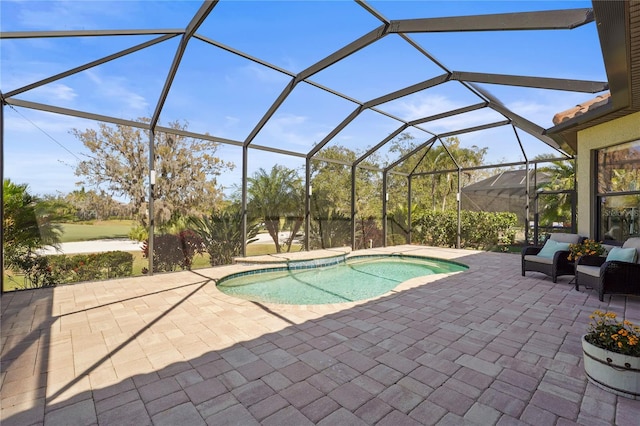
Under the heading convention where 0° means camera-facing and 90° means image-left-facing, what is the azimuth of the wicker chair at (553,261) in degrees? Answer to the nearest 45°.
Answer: approximately 45°

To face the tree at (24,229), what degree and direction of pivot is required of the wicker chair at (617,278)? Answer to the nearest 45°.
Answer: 0° — it already faces it

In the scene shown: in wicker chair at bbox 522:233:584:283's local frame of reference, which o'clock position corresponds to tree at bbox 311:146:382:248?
The tree is roughly at 2 o'clock from the wicker chair.

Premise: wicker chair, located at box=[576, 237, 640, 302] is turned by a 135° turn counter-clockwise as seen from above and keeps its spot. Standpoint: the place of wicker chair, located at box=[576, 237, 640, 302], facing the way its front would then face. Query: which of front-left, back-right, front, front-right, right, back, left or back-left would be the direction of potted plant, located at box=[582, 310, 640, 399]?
right

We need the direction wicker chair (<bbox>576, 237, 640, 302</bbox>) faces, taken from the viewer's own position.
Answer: facing the viewer and to the left of the viewer

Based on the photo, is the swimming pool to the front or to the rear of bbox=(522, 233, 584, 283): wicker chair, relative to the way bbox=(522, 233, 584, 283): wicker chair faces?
to the front

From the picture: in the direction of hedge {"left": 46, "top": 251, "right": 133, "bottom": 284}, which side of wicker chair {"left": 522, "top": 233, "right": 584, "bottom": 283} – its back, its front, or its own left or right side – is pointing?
front

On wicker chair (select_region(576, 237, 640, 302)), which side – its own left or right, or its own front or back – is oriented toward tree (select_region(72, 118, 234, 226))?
front

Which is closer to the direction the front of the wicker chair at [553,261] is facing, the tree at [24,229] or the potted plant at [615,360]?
the tree

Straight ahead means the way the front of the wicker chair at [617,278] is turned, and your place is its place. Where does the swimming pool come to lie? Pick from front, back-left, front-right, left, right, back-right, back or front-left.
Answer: front-right

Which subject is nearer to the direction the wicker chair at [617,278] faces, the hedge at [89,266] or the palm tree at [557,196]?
the hedge

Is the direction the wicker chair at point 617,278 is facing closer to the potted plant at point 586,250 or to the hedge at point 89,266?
the hedge

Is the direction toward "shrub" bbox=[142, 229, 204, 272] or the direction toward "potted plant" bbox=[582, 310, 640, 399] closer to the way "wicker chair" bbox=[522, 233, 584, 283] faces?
the shrub

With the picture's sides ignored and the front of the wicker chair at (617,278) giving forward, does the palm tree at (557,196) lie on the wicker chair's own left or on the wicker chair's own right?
on the wicker chair's own right

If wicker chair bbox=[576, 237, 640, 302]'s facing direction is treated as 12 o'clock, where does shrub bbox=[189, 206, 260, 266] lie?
The shrub is roughly at 1 o'clock from the wicker chair.
